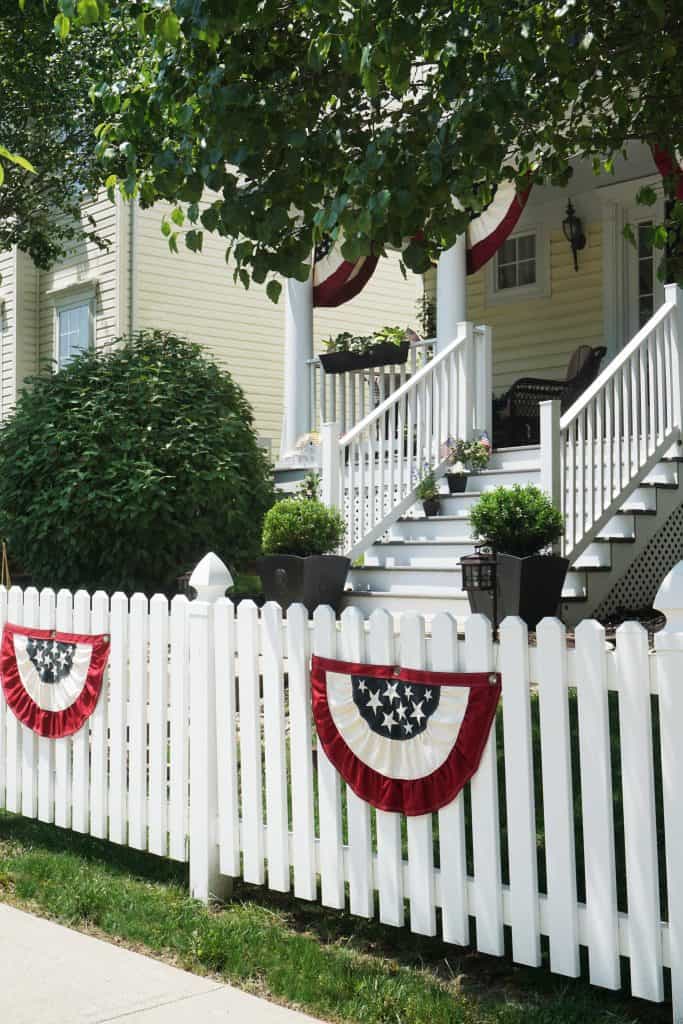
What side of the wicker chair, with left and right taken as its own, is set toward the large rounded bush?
front

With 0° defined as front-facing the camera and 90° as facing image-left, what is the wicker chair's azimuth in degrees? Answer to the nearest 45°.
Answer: approximately 90°

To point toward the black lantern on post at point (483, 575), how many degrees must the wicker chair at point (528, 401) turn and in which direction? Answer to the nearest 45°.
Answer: approximately 90° to its left

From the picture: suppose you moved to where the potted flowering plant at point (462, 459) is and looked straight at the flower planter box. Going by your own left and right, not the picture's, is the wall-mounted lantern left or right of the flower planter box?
right

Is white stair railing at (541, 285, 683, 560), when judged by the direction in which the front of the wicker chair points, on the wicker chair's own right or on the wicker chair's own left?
on the wicker chair's own left

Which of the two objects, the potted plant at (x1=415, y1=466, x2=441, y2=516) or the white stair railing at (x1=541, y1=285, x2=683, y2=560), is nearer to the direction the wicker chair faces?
the potted plant

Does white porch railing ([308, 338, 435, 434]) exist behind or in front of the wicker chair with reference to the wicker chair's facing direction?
in front
